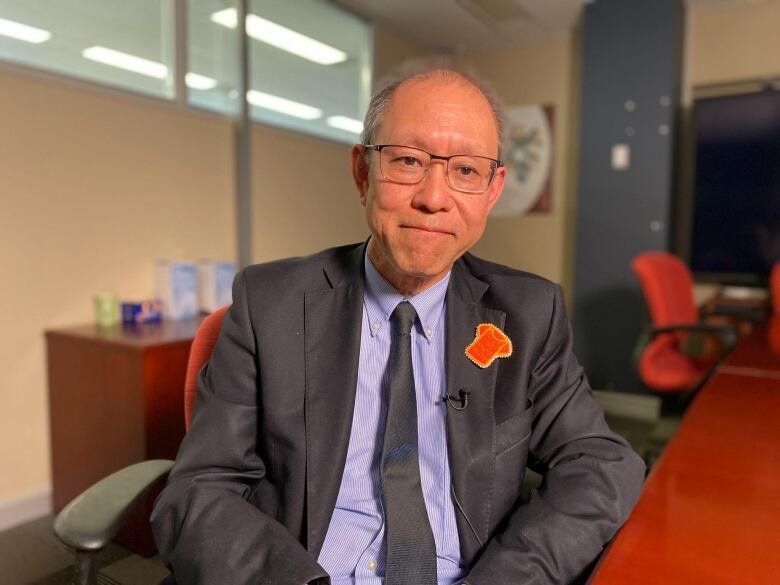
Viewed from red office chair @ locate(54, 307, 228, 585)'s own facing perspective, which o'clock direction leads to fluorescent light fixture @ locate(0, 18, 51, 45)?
The fluorescent light fixture is roughly at 4 o'clock from the red office chair.

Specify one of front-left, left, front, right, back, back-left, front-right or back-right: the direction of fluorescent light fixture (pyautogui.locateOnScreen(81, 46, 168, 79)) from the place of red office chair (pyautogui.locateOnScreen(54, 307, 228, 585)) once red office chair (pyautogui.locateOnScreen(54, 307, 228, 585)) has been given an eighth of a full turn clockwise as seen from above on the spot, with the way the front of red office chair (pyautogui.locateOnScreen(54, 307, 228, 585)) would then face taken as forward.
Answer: right

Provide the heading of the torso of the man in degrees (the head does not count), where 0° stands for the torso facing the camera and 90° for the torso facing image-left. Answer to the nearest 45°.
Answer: approximately 0°

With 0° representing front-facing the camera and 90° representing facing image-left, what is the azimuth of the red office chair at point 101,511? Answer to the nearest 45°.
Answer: approximately 45°

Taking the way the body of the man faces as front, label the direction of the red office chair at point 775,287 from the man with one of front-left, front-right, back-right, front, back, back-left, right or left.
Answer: back-left

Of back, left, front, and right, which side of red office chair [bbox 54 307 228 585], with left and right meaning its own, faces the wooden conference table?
left

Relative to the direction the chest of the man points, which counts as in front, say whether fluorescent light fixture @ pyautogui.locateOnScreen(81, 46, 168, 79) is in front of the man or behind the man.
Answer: behind

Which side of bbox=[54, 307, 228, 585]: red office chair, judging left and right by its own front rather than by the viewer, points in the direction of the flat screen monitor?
back
